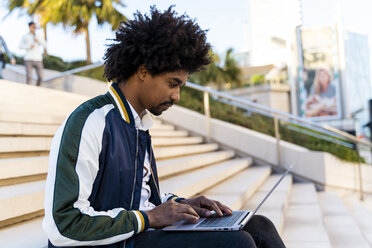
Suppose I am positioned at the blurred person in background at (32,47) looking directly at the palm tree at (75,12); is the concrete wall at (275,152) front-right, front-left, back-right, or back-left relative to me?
back-right

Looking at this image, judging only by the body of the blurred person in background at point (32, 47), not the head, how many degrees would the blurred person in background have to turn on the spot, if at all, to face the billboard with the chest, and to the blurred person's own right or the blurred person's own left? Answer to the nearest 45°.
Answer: approximately 135° to the blurred person's own left

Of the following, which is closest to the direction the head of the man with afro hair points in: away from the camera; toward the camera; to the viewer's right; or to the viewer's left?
to the viewer's right

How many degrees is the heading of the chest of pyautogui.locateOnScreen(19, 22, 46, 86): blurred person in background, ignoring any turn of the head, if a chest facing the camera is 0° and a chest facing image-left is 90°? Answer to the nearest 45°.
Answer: approximately 0°

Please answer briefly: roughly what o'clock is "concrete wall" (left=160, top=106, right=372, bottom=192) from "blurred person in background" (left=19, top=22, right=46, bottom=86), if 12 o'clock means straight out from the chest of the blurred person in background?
The concrete wall is roughly at 10 o'clock from the blurred person in background.

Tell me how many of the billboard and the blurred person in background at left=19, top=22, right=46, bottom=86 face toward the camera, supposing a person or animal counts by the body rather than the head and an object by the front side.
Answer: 2

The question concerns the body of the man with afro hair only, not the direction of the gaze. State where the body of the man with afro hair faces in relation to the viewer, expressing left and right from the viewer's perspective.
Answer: facing to the right of the viewer

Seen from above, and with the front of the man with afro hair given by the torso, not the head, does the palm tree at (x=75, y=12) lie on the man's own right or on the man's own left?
on the man's own left
